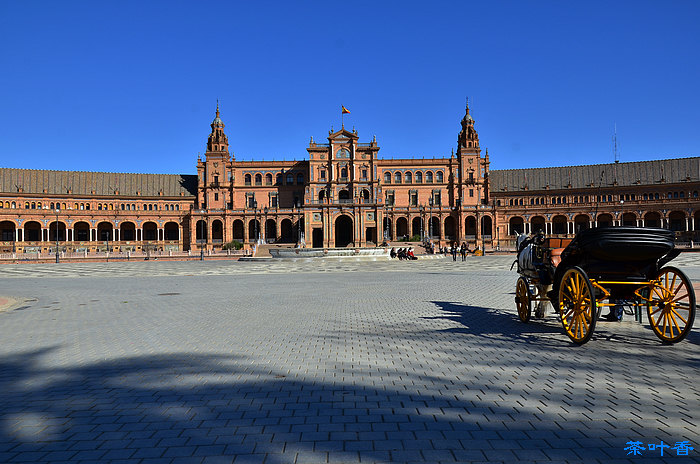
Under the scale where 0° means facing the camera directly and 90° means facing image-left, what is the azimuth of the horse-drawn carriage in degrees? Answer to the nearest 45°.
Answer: approximately 135°
